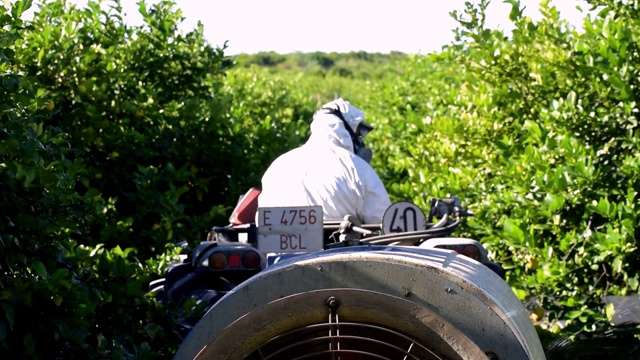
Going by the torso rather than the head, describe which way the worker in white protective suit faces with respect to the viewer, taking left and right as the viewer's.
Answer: facing away from the viewer and to the right of the viewer
